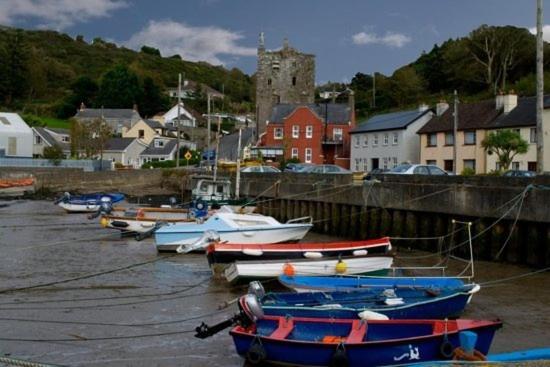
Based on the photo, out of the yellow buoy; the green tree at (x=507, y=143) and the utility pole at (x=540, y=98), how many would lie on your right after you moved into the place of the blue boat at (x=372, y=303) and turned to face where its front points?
0

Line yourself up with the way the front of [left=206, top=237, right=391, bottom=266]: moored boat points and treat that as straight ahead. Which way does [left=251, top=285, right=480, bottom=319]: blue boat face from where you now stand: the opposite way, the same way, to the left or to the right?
the same way

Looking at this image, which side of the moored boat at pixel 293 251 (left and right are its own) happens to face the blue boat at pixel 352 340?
right

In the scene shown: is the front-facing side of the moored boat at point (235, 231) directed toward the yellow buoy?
no

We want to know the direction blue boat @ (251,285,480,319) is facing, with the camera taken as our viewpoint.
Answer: facing to the right of the viewer

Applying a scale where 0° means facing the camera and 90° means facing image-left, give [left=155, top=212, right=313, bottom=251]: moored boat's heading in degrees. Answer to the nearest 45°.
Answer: approximately 270°

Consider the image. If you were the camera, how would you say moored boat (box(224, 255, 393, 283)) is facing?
facing to the right of the viewer

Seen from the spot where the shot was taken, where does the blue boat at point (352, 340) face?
facing to the right of the viewer

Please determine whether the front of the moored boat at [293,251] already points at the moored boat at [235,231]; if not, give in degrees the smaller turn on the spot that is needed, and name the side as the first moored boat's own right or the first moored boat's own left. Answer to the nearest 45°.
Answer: approximately 90° to the first moored boat's own left

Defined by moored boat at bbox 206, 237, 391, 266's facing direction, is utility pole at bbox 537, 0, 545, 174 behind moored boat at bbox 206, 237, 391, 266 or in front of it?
in front

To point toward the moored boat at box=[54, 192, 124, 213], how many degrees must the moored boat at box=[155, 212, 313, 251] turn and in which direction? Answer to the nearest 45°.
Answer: approximately 135° to its left

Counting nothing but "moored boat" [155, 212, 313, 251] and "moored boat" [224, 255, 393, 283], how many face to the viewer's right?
2

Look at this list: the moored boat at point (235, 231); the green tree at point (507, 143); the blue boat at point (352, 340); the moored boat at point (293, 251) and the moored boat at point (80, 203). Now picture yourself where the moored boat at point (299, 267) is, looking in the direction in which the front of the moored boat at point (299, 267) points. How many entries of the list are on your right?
1

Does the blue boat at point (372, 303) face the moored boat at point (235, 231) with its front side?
no

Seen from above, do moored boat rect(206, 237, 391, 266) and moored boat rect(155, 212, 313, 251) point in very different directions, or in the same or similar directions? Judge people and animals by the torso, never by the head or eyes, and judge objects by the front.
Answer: same or similar directions

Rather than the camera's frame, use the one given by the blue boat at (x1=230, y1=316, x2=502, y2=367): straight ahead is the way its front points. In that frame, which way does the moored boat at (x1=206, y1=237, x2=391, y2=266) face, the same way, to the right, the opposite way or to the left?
the same way

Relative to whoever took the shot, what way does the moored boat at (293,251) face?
facing to the right of the viewer
